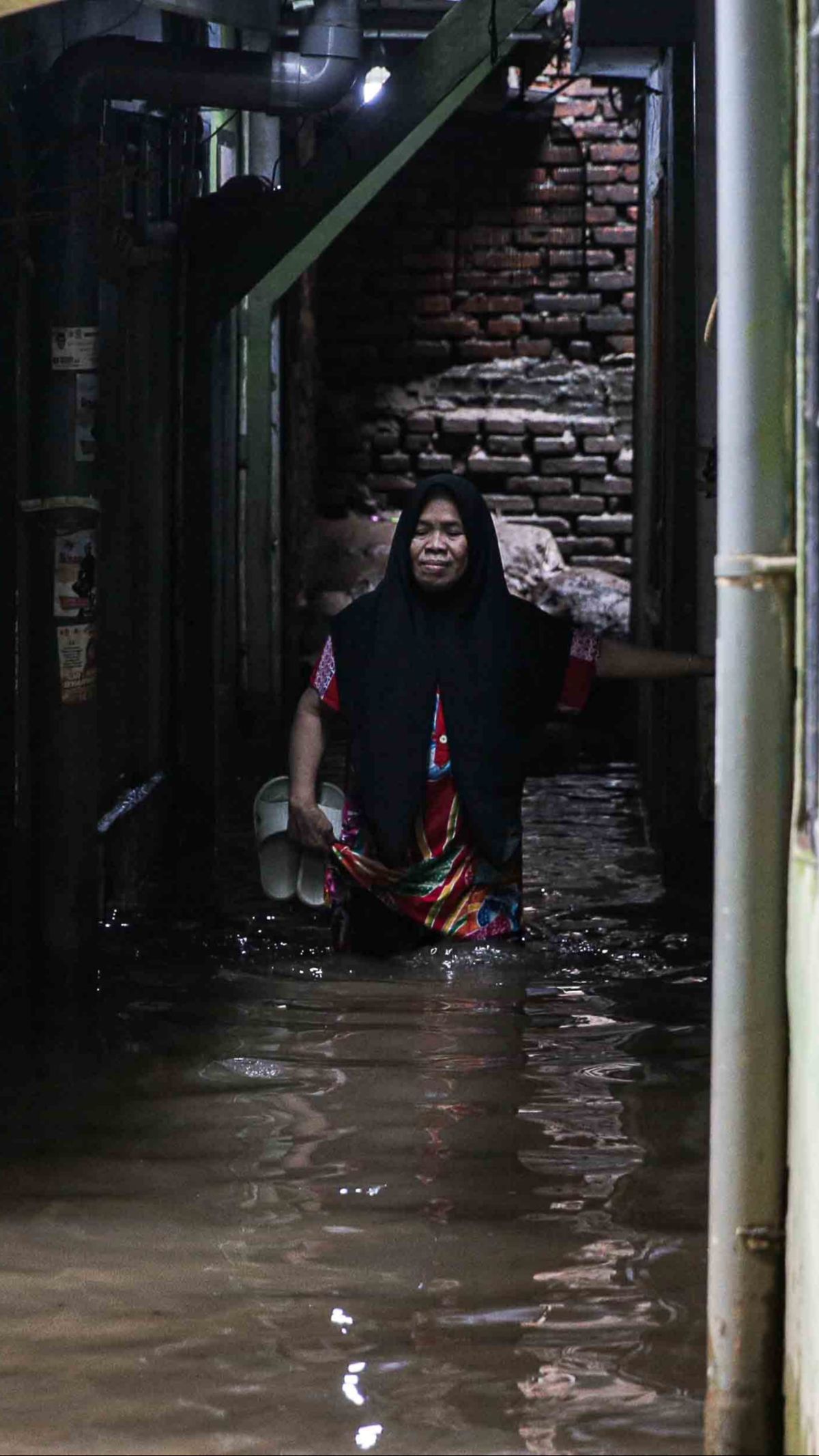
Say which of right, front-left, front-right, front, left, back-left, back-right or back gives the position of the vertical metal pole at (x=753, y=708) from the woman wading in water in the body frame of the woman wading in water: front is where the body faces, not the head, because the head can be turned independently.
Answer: front

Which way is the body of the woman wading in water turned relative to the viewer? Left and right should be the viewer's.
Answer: facing the viewer
